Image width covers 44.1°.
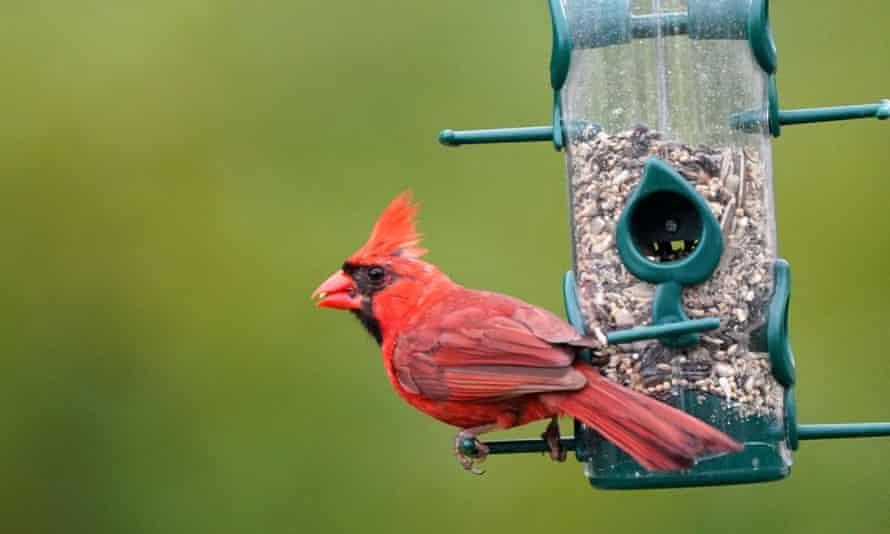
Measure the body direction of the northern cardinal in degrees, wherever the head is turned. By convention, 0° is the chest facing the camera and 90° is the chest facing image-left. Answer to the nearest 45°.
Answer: approximately 90°
